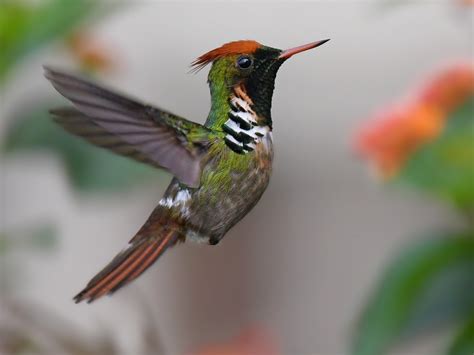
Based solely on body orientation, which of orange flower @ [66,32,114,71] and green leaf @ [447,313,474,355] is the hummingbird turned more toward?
the green leaf

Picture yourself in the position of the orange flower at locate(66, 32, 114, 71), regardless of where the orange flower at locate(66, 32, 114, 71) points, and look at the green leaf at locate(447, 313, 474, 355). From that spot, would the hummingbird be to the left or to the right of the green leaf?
right

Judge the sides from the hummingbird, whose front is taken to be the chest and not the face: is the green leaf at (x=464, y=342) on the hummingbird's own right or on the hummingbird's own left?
on the hummingbird's own left

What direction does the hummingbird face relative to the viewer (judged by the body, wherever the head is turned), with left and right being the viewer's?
facing to the right of the viewer

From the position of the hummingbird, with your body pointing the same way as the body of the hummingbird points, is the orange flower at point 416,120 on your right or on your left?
on your left
